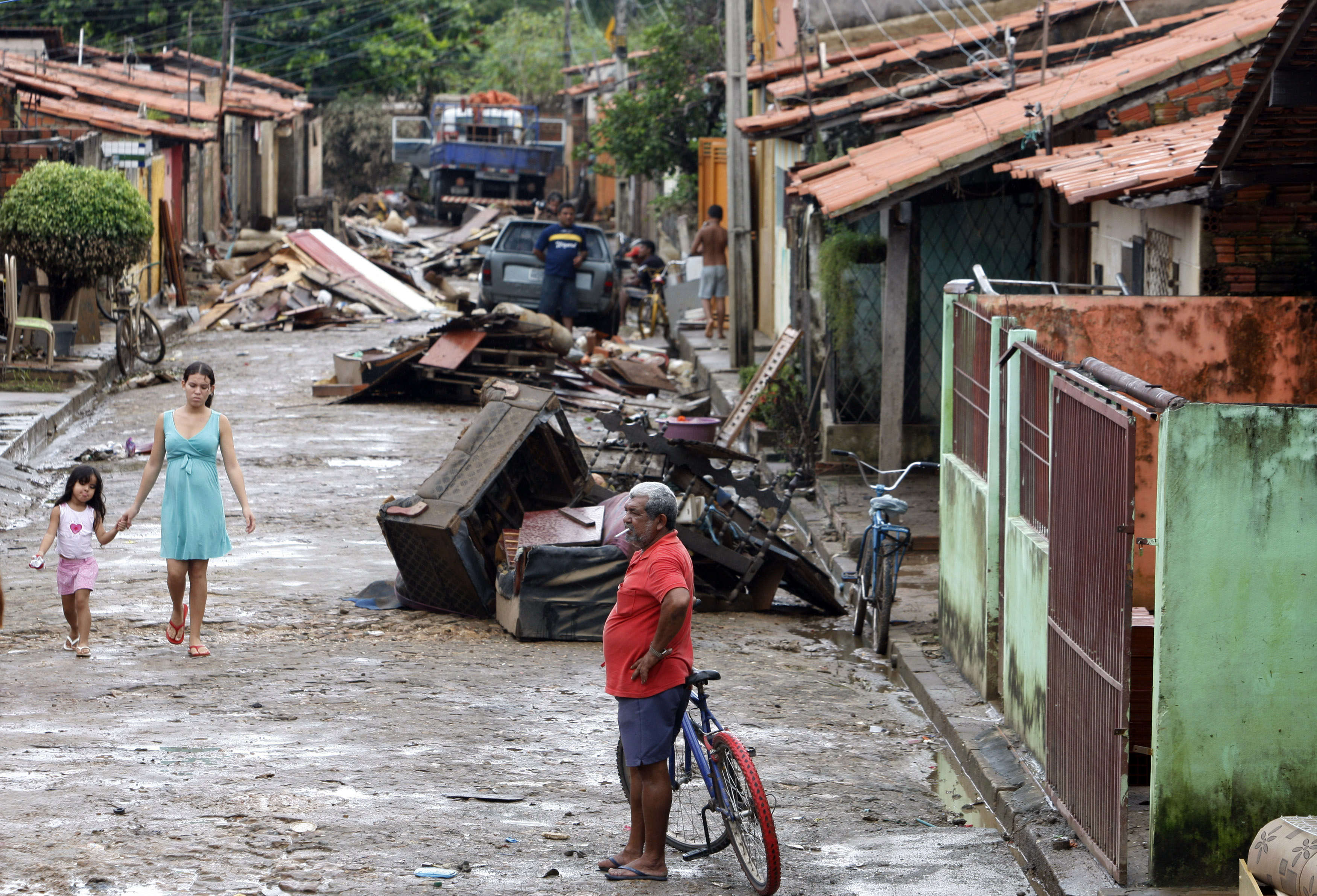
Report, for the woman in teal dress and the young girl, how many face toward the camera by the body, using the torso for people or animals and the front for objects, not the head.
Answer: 2

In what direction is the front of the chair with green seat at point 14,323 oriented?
to the viewer's right

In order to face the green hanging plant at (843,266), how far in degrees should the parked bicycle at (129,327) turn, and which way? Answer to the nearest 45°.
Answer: approximately 90° to its left

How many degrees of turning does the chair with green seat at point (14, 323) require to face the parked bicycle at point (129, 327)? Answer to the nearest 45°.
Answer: approximately 45° to its left

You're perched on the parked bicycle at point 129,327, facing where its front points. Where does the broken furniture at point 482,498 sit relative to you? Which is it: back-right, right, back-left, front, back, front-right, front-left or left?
front-left

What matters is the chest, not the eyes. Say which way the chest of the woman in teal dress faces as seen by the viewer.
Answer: toward the camera

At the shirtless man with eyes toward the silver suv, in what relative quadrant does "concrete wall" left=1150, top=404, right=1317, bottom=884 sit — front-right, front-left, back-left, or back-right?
back-left

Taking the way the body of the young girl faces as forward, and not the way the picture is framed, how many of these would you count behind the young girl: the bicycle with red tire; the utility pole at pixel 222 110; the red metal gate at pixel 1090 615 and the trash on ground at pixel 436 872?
1

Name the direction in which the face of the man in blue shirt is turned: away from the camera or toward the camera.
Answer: toward the camera

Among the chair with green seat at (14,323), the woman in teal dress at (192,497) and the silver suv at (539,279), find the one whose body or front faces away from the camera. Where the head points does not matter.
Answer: the silver suv

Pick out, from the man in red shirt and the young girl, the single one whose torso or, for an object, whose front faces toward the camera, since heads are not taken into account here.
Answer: the young girl

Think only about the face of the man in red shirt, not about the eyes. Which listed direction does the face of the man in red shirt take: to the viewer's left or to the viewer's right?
to the viewer's left

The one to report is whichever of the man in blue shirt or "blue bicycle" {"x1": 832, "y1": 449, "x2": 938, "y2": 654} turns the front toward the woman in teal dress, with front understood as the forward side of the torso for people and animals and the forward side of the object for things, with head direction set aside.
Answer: the man in blue shirt

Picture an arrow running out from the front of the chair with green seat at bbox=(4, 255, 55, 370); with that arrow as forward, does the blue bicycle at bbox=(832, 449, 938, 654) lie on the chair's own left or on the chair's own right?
on the chair's own right
